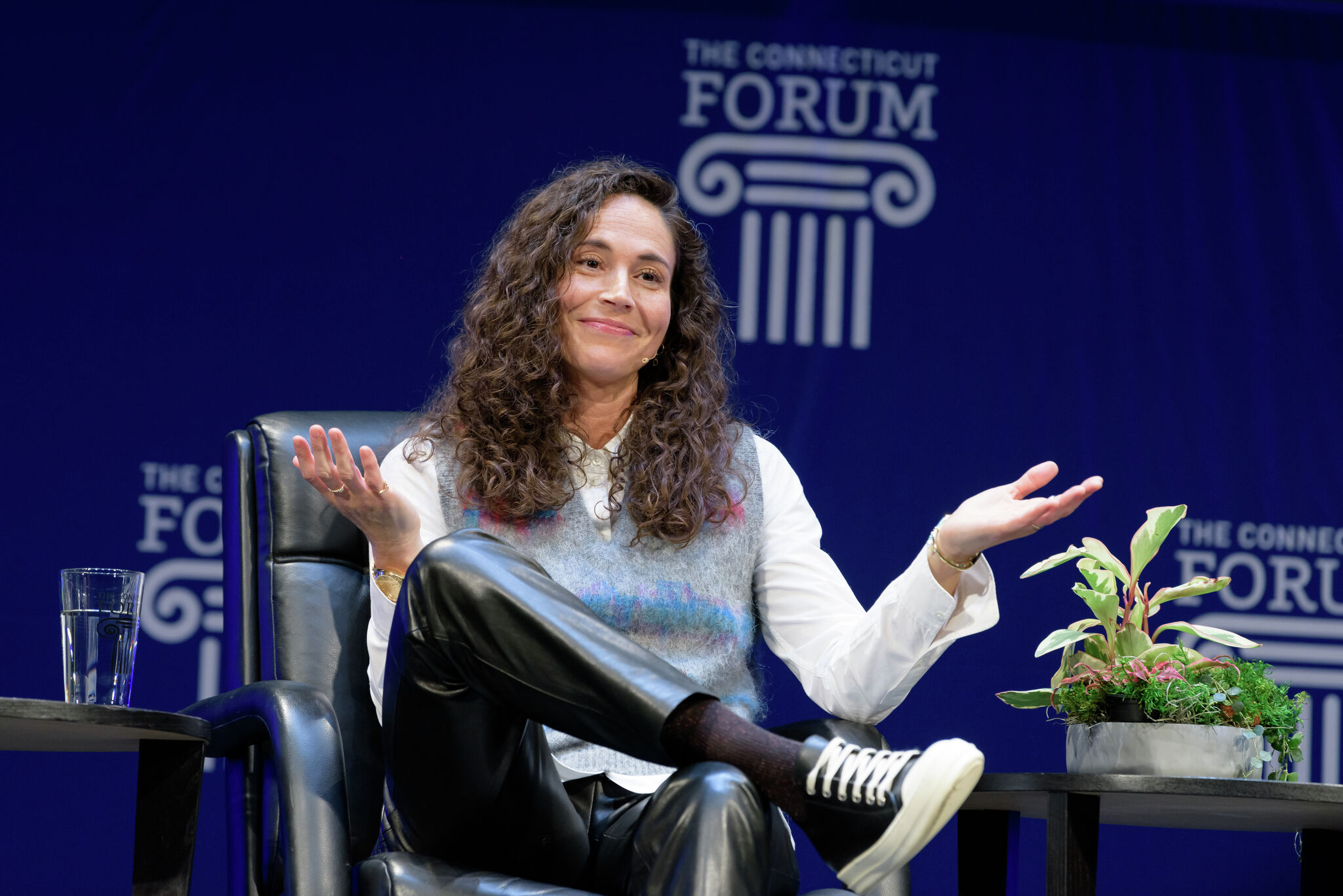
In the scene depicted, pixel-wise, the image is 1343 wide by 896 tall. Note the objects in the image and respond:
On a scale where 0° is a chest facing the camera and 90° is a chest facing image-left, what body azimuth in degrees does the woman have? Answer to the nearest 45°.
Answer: approximately 0°

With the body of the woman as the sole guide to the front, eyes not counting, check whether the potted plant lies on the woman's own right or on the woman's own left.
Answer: on the woman's own left

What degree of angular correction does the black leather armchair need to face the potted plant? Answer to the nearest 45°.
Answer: approximately 45° to its left
